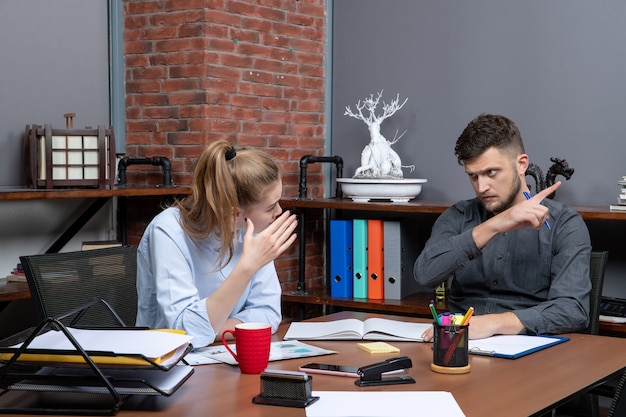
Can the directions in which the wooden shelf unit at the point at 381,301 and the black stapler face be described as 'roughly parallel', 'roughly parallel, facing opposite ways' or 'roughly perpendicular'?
roughly perpendicular

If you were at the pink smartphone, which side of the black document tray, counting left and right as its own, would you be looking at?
front

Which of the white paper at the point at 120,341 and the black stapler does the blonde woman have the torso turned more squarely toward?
the black stapler

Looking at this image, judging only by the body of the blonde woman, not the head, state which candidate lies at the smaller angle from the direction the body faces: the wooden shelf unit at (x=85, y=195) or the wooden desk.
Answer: the wooden desk

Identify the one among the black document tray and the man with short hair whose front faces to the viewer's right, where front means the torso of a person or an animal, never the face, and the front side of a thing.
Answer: the black document tray

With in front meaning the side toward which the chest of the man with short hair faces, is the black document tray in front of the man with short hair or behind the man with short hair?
in front

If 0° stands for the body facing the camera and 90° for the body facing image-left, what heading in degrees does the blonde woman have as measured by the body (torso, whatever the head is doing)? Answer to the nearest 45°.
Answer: approximately 315°

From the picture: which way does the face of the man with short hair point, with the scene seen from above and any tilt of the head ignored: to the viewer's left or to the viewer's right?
to the viewer's left
